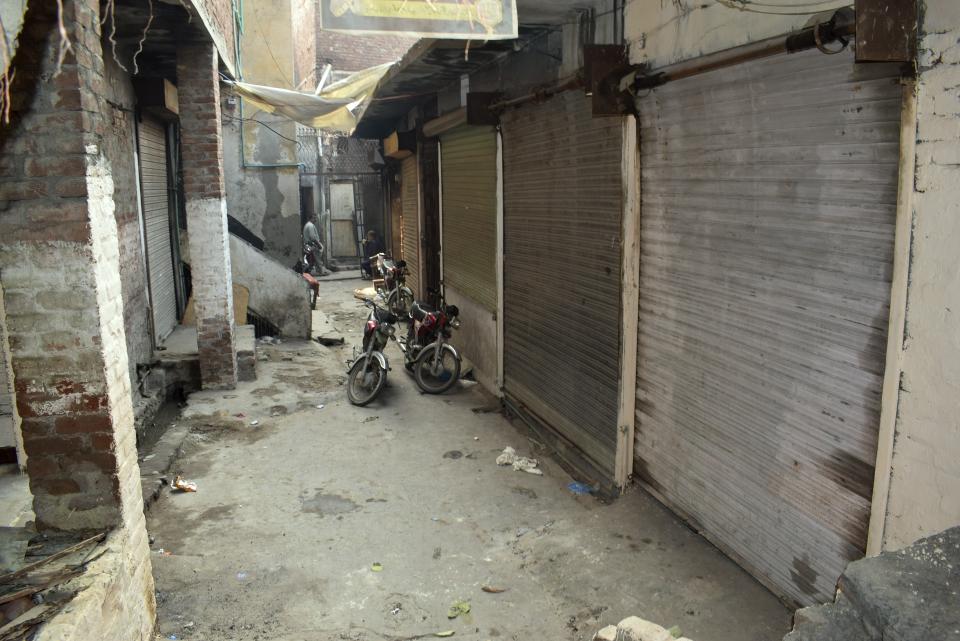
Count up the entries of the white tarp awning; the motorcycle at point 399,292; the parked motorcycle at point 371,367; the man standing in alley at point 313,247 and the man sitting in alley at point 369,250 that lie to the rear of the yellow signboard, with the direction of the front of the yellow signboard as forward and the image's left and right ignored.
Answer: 5

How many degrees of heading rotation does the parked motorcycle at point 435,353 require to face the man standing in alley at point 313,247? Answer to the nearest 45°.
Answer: approximately 135° to its left

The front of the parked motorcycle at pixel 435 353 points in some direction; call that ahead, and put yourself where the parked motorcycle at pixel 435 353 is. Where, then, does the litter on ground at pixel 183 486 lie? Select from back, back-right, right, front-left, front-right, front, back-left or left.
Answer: right

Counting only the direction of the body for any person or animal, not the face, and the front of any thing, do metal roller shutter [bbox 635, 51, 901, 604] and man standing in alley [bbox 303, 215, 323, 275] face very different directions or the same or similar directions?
very different directions

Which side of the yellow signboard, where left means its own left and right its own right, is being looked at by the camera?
front

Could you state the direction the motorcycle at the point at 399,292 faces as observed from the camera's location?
facing the viewer and to the right of the viewer

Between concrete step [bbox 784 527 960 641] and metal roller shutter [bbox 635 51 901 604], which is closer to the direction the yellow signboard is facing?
the concrete step

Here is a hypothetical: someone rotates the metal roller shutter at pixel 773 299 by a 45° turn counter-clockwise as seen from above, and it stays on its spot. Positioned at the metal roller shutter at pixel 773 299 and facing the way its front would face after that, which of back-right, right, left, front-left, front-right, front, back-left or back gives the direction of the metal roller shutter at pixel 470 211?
back-right

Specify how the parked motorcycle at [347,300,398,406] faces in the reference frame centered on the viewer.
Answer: facing the viewer and to the left of the viewer

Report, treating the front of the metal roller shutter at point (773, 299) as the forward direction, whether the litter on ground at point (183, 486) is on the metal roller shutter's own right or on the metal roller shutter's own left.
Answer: on the metal roller shutter's own right

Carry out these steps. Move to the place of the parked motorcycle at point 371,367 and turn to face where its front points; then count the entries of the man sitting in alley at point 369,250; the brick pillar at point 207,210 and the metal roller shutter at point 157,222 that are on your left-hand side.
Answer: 0

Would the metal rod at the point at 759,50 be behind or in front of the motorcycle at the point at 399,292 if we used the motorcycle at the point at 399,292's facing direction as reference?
in front
